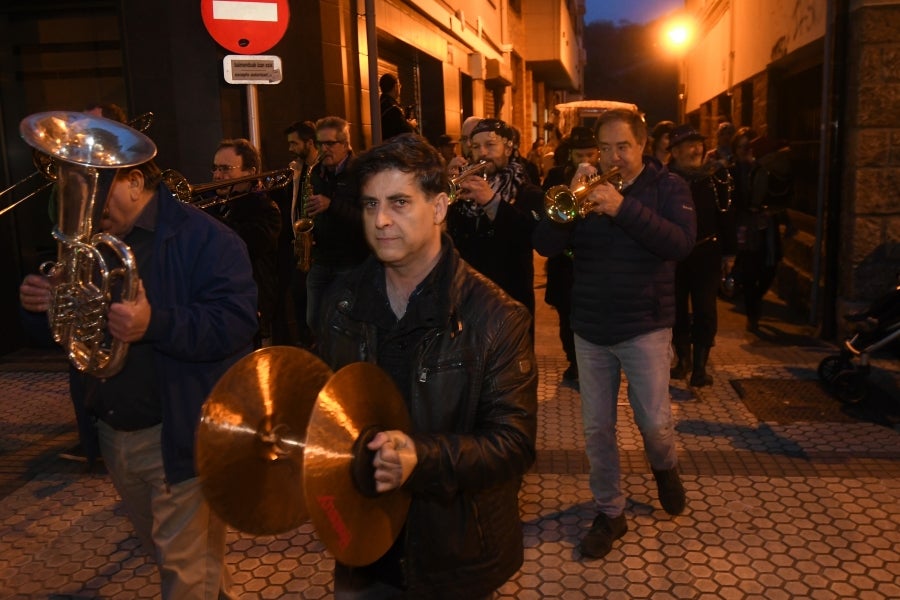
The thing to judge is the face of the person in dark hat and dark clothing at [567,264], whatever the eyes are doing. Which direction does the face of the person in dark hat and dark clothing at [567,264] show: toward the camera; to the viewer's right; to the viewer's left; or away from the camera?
toward the camera

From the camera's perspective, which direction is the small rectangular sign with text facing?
toward the camera

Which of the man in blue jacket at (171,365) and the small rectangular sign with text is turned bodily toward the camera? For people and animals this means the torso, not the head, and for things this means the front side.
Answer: the small rectangular sign with text

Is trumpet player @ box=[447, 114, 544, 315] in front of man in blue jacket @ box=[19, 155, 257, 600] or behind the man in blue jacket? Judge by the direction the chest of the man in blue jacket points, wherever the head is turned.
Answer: behind

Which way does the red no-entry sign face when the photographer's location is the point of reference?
facing the viewer

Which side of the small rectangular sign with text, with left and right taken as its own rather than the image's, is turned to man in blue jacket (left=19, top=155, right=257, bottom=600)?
front

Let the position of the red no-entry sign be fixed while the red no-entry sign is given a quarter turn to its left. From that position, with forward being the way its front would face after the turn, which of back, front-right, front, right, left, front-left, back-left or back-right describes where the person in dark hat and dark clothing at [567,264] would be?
front

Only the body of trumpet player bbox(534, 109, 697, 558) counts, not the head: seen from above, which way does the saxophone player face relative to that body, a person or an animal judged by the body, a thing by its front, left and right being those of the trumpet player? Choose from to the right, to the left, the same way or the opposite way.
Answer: the same way

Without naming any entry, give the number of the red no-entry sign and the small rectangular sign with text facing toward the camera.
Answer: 2

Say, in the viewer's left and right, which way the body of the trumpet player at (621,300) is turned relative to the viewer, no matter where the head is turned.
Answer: facing the viewer and to the left of the viewer

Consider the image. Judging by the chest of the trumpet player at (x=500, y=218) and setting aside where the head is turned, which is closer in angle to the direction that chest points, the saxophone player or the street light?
the saxophone player
